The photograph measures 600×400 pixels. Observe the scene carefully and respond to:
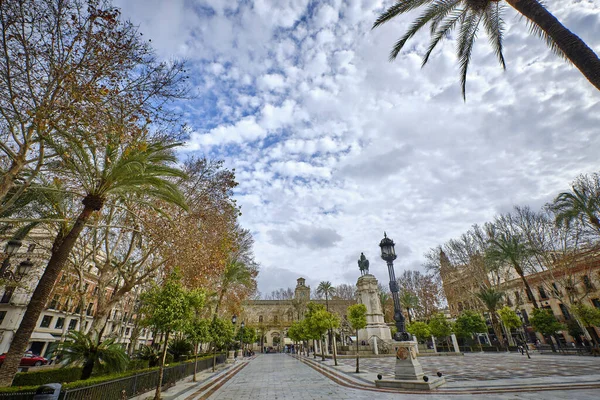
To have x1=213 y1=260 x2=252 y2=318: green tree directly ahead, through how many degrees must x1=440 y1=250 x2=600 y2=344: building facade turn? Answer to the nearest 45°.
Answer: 0° — it already faces it

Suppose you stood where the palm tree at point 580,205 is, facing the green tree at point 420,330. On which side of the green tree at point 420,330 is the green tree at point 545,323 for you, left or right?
right

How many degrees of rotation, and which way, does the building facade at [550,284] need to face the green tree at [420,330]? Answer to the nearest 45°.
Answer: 0° — it already faces it

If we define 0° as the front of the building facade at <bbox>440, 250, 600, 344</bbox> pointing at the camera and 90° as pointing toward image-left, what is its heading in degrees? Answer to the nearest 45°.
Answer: approximately 45°

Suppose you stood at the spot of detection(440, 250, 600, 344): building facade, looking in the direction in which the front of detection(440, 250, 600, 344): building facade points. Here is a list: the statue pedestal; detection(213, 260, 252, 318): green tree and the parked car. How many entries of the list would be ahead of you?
3

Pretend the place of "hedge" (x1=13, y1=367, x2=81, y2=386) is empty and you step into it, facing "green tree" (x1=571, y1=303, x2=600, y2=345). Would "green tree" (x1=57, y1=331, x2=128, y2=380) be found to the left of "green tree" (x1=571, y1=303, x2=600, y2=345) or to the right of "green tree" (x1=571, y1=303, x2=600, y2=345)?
right

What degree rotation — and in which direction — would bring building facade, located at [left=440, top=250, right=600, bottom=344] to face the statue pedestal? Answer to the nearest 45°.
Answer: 0° — it already faces it
